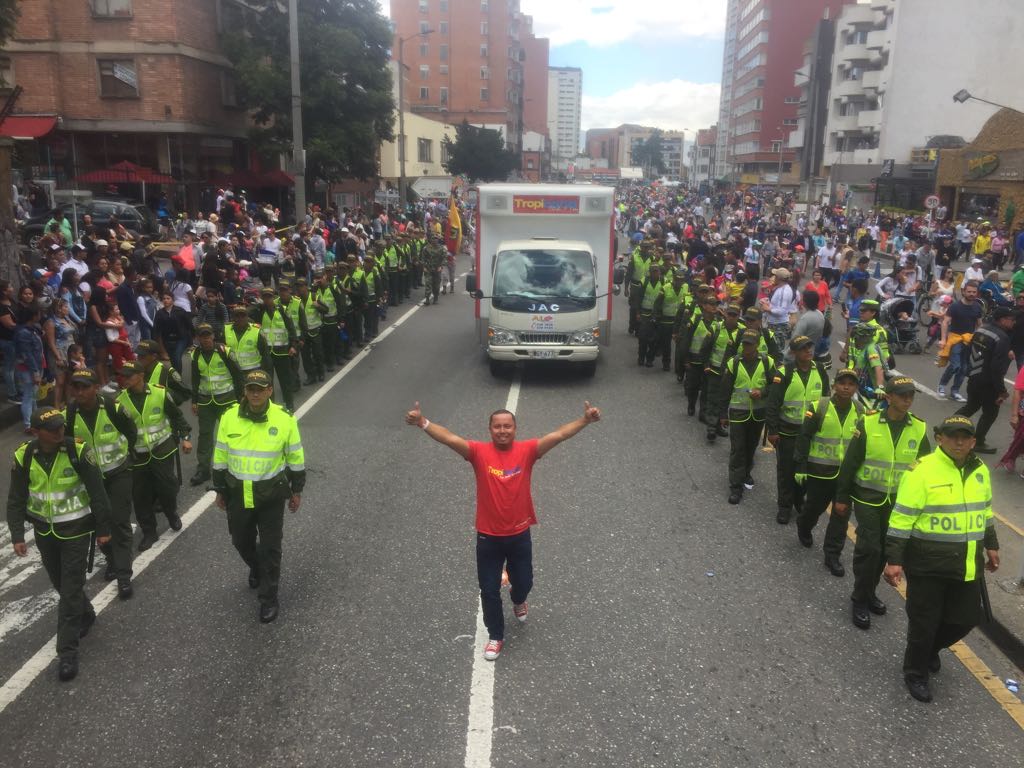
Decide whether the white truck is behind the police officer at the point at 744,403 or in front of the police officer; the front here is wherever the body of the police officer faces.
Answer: behind

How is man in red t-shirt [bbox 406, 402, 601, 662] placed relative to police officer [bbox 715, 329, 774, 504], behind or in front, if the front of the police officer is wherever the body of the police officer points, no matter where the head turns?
in front

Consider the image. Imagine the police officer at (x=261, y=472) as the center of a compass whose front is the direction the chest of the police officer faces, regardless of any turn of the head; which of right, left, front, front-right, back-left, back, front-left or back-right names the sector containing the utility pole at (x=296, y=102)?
back

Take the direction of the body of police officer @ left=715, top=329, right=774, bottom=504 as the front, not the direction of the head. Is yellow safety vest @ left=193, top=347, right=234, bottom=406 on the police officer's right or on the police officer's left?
on the police officer's right

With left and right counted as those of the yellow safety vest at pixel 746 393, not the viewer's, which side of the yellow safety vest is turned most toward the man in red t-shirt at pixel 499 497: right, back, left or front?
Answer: front

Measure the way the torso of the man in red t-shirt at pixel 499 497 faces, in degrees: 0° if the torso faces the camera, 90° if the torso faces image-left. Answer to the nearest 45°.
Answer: approximately 0°

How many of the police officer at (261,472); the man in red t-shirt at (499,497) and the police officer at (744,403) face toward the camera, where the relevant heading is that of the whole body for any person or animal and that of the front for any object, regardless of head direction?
3

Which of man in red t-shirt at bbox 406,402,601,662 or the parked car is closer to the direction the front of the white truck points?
the man in red t-shirt

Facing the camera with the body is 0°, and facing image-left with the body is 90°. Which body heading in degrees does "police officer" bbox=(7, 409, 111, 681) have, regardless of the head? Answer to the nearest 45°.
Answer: approximately 0°

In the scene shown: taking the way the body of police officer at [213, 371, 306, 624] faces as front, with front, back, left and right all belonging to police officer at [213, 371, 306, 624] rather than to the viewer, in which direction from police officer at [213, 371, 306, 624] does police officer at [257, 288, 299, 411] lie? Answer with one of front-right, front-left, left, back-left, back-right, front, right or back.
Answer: back
